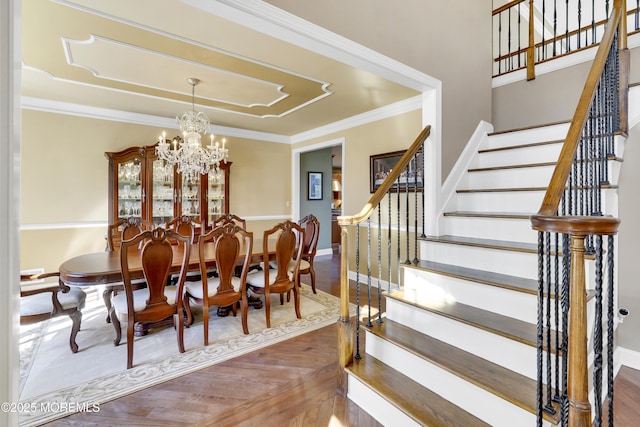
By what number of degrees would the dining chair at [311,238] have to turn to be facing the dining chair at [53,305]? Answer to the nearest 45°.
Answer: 0° — it already faces it

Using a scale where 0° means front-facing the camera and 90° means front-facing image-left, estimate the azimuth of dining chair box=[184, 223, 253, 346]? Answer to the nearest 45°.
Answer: approximately 135°

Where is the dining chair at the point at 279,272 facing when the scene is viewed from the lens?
facing away from the viewer and to the left of the viewer

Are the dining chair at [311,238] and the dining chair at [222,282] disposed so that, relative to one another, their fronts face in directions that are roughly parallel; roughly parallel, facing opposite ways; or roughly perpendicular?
roughly perpendicular

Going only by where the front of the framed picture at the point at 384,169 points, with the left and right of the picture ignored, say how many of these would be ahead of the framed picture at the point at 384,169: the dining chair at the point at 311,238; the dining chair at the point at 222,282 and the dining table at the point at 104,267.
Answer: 3

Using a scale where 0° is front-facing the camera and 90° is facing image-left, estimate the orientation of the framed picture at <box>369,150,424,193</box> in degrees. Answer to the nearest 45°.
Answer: approximately 45°

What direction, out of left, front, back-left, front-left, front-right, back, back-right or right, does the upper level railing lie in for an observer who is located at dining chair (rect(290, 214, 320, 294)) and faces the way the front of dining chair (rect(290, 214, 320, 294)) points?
back-left

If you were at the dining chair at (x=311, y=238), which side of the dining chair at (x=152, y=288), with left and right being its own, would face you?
right
